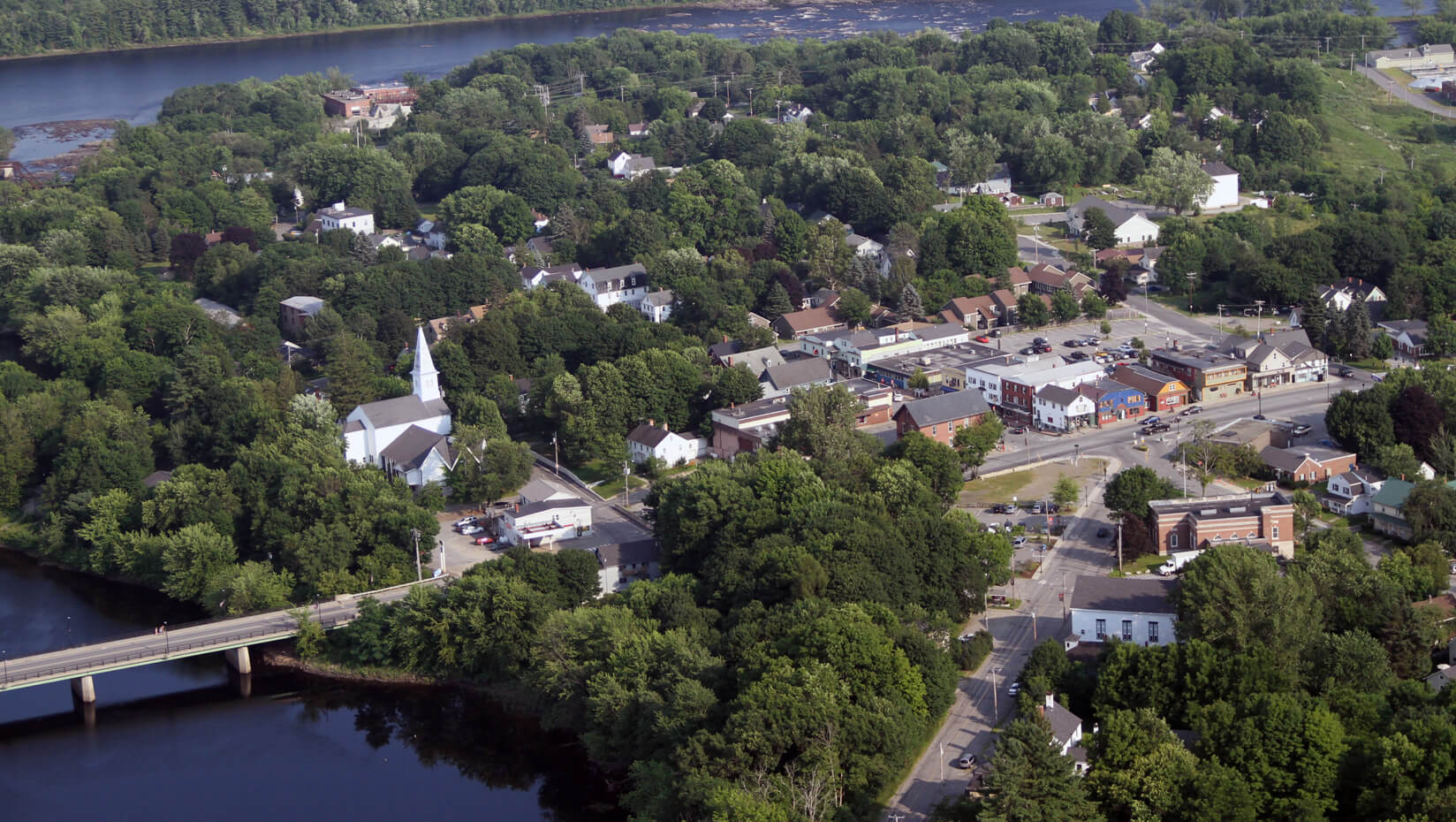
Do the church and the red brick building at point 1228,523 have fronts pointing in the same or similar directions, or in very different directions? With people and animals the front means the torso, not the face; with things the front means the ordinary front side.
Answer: very different directions

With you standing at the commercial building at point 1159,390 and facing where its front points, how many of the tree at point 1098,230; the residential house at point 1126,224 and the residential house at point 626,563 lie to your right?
1

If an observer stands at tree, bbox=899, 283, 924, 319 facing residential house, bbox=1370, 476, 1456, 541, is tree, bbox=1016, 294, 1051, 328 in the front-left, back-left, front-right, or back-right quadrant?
front-left

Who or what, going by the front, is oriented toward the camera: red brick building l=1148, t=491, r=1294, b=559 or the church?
the red brick building

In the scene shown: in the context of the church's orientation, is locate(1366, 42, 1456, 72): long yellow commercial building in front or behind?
in front

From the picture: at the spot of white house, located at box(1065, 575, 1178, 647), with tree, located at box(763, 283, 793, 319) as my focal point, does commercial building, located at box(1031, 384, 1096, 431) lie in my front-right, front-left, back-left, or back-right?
front-right

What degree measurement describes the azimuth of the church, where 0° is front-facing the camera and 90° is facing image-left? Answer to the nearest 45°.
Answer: approximately 225°

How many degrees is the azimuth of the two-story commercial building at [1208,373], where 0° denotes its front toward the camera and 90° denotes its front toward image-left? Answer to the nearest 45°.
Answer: approximately 315°

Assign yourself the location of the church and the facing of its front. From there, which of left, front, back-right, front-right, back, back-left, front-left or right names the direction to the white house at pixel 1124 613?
right

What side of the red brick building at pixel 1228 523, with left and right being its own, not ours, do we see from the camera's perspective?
front

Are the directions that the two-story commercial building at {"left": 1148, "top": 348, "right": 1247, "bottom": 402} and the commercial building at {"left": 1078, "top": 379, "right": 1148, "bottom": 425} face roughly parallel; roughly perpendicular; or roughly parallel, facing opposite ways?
roughly parallel

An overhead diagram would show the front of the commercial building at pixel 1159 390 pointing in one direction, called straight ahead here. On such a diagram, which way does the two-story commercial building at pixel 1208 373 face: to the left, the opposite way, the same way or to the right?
the same way

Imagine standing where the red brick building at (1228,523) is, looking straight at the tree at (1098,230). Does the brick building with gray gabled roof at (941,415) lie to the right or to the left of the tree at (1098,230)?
left
